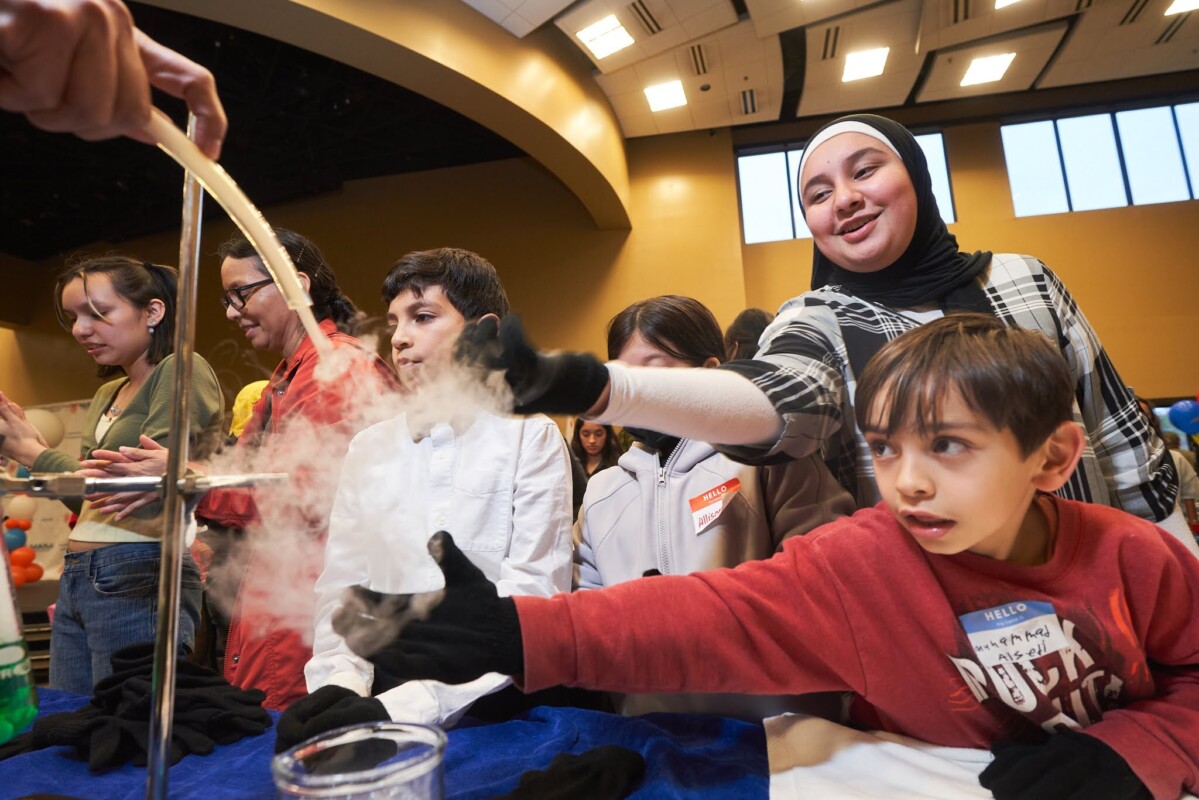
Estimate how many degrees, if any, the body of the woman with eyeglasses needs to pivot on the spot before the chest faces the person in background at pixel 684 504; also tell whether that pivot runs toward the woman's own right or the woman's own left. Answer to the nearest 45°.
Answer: approximately 180°

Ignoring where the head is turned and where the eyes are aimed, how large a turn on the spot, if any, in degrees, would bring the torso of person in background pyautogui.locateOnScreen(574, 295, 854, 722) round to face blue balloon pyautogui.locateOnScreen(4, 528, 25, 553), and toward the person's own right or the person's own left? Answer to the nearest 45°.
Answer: approximately 135° to the person's own right

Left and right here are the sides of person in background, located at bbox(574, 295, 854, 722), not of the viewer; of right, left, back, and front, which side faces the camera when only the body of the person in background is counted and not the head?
front

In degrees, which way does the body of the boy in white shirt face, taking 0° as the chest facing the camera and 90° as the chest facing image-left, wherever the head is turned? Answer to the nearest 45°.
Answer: approximately 45°

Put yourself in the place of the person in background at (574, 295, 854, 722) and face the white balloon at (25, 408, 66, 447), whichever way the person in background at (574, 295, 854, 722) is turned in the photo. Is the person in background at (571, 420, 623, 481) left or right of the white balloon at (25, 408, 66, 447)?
right

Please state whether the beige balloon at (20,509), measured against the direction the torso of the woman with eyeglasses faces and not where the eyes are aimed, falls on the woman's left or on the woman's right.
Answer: on the woman's right

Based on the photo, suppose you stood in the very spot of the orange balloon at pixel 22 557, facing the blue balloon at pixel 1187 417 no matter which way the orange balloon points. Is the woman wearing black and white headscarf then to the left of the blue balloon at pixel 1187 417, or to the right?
right

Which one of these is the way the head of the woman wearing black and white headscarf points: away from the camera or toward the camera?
toward the camera

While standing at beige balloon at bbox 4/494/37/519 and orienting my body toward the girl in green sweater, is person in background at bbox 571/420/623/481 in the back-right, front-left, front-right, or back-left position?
front-left

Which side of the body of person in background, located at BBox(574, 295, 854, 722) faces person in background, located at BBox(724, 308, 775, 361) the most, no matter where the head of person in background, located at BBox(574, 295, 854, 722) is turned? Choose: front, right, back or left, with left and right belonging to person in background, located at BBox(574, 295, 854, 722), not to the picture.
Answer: back

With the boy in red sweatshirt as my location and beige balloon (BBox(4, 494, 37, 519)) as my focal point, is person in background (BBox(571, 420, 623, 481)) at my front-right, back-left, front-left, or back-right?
front-right

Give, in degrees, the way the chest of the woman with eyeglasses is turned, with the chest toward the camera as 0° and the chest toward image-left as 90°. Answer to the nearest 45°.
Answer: approximately 90°

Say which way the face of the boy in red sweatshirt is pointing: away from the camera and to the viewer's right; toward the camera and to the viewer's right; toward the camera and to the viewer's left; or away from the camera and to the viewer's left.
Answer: toward the camera and to the viewer's left

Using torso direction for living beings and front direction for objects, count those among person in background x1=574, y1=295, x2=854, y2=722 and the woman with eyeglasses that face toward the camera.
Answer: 1
